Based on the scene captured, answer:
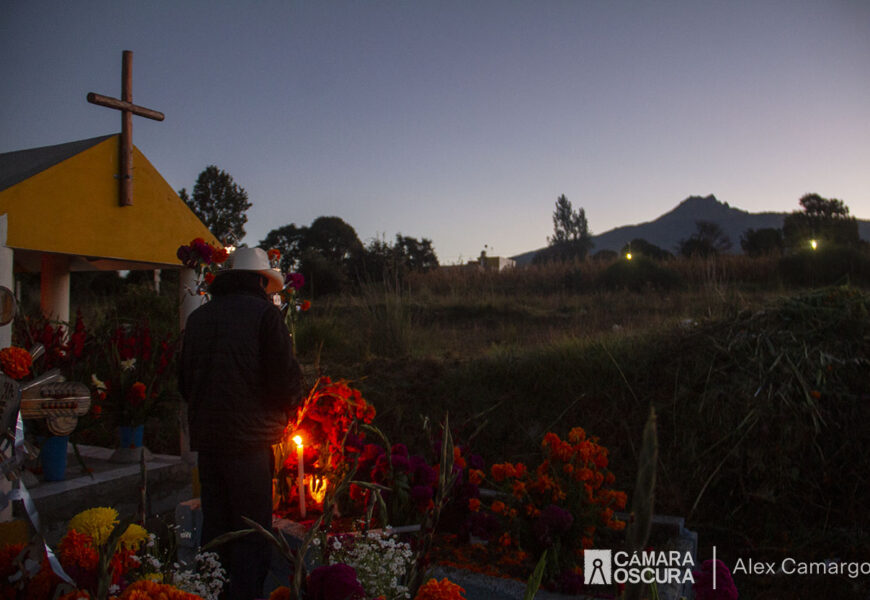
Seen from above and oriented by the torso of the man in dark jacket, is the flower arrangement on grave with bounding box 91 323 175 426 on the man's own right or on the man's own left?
on the man's own left

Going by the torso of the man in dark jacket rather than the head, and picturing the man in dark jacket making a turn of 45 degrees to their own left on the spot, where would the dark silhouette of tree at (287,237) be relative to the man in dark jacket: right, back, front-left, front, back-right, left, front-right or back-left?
front

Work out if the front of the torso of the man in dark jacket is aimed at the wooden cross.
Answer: no

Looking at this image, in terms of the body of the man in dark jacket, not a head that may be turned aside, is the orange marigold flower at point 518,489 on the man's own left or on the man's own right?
on the man's own right

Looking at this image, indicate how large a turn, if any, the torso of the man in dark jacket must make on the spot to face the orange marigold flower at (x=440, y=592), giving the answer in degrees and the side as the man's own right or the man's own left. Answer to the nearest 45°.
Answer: approximately 135° to the man's own right

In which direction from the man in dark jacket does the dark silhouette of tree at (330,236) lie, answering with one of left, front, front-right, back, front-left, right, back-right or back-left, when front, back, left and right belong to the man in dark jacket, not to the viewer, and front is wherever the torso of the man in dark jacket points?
front-left

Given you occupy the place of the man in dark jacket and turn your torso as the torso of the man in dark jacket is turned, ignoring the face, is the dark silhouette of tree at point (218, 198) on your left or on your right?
on your left

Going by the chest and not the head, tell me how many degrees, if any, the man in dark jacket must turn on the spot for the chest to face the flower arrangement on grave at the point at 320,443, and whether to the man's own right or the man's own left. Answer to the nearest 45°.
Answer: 0° — they already face it

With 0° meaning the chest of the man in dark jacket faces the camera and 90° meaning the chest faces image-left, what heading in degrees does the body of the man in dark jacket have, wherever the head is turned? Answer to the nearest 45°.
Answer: approximately 225°

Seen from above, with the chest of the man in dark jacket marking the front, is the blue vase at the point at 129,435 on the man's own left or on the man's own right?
on the man's own left

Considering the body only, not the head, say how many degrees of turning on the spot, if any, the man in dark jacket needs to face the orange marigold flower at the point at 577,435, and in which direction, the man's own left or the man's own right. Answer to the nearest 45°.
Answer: approximately 45° to the man's own right

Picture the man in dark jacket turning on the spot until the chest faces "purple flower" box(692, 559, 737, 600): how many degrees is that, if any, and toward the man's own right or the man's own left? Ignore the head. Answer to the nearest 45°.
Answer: approximately 135° to the man's own right

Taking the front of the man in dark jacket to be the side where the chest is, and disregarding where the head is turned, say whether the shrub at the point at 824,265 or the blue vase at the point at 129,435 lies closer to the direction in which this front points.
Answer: the shrub

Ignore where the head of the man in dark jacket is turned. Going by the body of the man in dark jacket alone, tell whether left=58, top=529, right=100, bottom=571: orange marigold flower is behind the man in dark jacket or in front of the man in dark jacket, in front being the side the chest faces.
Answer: behind

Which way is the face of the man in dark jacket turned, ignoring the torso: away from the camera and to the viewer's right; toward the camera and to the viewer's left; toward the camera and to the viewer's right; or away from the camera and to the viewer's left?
away from the camera and to the viewer's right

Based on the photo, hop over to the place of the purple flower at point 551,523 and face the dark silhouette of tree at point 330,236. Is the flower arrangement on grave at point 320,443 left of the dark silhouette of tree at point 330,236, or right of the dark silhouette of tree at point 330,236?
left
